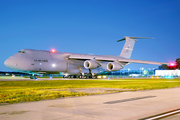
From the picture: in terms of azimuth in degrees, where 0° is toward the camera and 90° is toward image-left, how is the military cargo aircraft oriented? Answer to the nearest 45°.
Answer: approximately 45°
